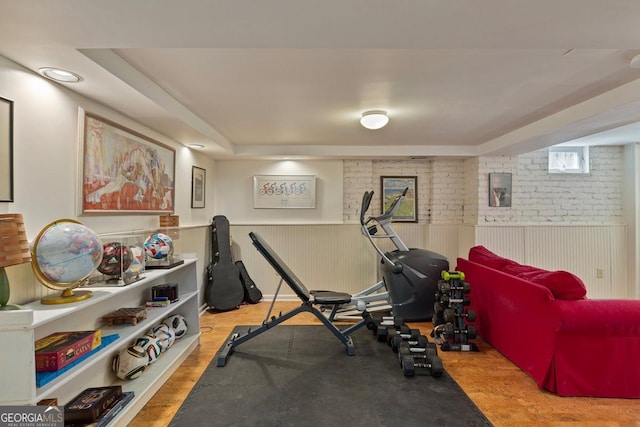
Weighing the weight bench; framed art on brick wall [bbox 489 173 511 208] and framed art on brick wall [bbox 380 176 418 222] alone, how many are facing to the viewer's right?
1

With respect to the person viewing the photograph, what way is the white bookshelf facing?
facing the viewer and to the right of the viewer

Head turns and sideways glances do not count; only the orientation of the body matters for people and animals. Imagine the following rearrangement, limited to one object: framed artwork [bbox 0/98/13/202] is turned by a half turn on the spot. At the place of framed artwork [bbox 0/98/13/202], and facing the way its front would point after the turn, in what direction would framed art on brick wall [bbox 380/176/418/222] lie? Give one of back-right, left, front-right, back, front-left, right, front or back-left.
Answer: back-right

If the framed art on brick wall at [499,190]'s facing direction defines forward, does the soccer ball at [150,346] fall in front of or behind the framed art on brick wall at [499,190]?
in front

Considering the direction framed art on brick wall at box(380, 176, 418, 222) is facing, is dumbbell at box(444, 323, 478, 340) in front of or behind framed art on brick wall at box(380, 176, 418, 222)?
in front

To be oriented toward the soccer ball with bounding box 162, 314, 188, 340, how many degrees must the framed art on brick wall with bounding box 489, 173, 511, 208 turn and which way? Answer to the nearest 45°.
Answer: approximately 45° to its right

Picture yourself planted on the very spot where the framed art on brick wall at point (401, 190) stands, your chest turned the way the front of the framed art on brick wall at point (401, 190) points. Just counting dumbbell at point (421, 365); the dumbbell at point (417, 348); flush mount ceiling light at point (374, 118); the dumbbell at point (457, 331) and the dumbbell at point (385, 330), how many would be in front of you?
5

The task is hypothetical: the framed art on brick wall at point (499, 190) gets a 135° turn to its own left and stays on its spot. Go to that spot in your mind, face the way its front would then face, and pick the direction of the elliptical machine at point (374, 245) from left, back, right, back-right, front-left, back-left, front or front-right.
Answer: back

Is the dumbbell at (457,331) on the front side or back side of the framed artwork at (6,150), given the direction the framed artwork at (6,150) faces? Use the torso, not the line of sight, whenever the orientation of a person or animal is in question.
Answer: on the front side

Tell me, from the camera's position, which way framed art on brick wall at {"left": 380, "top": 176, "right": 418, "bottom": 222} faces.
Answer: facing the viewer

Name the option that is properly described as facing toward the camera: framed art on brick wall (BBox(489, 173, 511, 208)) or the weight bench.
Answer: the framed art on brick wall

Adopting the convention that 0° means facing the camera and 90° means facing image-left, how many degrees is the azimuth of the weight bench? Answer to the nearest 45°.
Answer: approximately 270°

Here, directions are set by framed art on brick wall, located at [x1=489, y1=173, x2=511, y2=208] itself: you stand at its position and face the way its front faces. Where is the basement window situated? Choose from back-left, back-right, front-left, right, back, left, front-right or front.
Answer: back-left

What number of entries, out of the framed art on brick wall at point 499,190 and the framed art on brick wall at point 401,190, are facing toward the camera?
2

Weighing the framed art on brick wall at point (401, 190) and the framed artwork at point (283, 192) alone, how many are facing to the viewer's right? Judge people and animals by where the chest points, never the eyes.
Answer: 0

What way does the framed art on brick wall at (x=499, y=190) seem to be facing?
toward the camera

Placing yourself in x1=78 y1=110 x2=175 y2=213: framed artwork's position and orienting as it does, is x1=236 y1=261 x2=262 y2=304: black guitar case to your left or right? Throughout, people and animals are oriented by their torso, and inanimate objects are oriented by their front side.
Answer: on your left

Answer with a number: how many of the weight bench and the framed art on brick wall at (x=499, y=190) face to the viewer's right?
1
